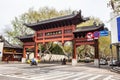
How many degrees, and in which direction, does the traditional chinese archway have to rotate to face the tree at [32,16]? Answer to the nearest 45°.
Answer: approximately 90° to its right

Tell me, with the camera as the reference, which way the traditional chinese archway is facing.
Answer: facing the viewer and to the left of the viewer

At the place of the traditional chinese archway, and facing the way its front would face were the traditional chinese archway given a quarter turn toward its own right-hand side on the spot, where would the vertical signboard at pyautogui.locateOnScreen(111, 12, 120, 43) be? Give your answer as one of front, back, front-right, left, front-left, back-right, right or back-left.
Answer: back
